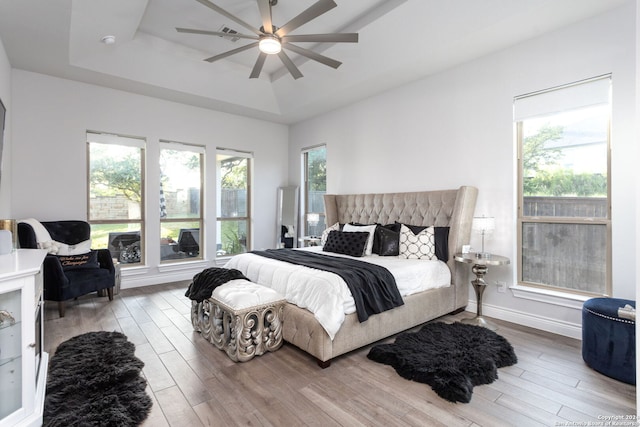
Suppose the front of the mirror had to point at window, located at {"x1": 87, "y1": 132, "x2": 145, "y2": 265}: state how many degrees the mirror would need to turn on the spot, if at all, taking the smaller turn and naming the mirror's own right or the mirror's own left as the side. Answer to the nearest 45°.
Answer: approximately 45° to the mirror's own right

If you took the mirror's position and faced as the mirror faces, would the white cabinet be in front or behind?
in front

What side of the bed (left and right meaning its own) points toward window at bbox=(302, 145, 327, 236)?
right

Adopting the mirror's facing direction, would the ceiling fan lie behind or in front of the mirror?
in front

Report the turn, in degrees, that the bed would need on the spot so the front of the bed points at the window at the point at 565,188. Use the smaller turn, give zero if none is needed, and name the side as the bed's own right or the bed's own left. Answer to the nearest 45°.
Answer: approximately 135° to the bed's own left

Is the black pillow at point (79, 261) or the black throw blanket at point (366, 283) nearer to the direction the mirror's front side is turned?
the black throw blanket

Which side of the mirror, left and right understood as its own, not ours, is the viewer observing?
front

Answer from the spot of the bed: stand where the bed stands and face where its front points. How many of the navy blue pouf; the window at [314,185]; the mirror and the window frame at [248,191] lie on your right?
3

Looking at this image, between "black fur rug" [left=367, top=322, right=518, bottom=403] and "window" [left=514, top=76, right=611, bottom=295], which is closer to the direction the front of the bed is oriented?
the black fur rug

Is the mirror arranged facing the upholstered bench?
yes

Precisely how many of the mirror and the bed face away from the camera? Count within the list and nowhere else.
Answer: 0

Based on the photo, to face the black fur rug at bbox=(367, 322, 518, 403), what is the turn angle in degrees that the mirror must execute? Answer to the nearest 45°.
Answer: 0° — it already faces it

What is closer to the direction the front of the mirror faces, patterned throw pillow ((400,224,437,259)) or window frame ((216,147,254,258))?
the patterned throw pillow

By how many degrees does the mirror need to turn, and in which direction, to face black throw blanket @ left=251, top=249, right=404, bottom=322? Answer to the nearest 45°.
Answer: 0° — it already faces it

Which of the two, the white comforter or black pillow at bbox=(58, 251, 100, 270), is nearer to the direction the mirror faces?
the white comforter

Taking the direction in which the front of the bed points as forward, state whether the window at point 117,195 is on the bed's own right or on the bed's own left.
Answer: on the bed's own right

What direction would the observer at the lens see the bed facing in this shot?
facing the viewer and to the left of the viewer
